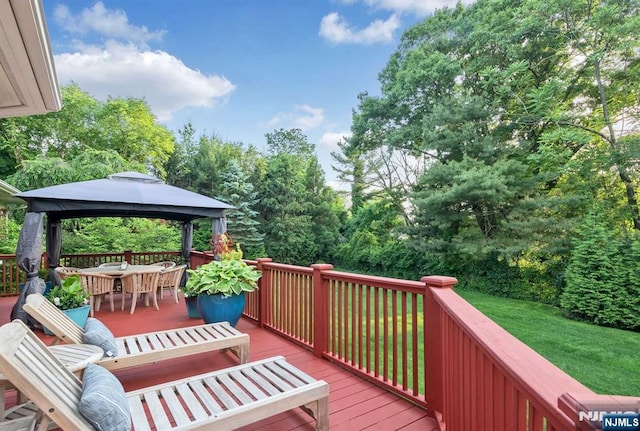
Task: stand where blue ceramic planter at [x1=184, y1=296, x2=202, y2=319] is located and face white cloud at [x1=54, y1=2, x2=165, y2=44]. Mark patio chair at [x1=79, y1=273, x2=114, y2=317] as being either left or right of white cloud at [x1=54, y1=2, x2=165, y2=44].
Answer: left

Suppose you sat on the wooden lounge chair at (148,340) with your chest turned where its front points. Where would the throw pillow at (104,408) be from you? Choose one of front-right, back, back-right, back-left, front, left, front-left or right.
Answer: right

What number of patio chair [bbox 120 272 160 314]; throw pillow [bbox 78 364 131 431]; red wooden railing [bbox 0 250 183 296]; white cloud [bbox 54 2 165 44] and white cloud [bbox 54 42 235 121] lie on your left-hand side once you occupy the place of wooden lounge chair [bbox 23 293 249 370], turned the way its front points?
4

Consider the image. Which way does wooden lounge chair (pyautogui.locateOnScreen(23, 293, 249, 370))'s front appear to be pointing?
to the viewer's right

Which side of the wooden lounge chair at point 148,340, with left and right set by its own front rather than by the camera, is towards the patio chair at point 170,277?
left

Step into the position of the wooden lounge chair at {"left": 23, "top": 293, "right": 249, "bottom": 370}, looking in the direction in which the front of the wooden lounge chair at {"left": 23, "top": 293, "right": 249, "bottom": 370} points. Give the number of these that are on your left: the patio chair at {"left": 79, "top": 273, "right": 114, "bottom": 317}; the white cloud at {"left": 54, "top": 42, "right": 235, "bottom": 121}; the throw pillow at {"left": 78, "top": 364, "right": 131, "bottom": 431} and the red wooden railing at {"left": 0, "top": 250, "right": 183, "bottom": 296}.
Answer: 3

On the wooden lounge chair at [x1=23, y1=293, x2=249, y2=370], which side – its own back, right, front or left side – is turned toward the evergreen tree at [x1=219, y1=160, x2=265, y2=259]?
left

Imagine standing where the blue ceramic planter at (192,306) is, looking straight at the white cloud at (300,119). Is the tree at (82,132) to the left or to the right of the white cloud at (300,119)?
left

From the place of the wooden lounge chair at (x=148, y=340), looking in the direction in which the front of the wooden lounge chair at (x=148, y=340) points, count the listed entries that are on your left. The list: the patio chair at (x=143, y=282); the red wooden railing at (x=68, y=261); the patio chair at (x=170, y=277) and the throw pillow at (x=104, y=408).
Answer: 3

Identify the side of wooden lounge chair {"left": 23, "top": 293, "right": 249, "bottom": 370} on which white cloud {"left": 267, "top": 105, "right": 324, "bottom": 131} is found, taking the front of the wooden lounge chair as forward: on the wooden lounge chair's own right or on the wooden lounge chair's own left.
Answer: on the wooden lounge chair's own left

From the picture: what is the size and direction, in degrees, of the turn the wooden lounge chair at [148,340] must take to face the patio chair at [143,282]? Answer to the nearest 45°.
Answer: approximately 90° to its left

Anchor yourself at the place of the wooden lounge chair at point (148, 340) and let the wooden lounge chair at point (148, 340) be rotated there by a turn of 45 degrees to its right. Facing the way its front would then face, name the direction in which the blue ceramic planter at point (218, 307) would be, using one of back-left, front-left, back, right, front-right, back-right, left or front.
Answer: left

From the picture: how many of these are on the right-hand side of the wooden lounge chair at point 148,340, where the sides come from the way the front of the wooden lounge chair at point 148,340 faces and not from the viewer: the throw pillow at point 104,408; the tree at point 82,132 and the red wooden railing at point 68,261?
1

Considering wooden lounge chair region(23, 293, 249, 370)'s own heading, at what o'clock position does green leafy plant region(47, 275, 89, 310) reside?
The green leafy plant is roughly at 8 o'clock from the wooden lounge chair.
